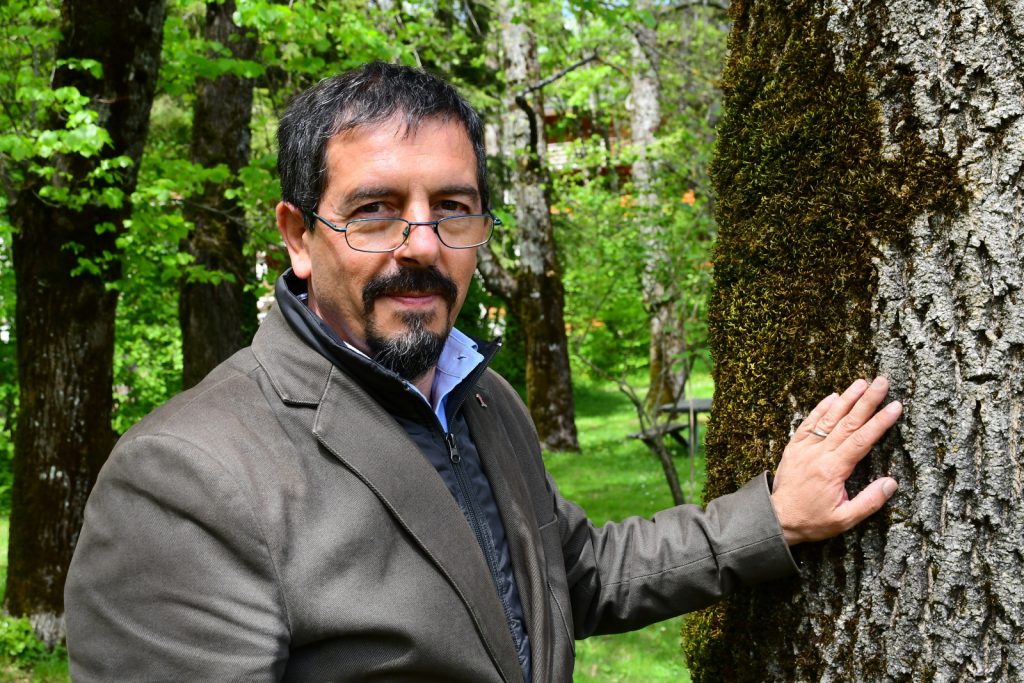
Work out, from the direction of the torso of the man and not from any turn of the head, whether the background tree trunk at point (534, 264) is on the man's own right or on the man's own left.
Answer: on the man's own left

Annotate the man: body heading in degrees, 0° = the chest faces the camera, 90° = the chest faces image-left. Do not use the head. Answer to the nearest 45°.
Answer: approximately 315°

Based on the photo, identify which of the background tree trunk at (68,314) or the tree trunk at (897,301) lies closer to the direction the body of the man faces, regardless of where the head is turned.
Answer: the tree trunk

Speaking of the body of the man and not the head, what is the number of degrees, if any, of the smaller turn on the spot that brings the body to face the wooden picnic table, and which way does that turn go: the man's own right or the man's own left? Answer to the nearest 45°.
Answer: approximately 135° to the man's own left

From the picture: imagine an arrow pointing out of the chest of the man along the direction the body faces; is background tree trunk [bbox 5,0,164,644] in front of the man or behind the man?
behind

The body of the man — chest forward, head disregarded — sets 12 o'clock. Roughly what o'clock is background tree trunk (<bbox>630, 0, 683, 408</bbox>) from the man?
The background tree trunk is roughly at 8 o'clock from the man.

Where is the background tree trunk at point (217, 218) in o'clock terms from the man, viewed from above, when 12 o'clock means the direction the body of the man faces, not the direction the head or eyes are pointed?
The background tree trunk is roughly at 7 o'clock from the man.
